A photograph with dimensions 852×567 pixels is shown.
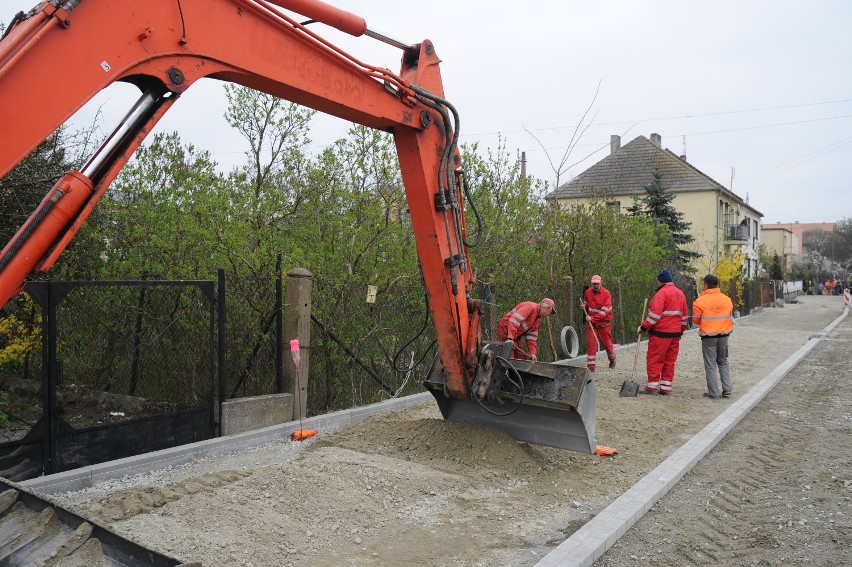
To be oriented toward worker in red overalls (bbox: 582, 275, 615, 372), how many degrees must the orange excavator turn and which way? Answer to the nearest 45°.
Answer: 0° — it already faces them

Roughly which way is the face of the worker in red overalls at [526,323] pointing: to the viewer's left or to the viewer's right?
to the viewer's right

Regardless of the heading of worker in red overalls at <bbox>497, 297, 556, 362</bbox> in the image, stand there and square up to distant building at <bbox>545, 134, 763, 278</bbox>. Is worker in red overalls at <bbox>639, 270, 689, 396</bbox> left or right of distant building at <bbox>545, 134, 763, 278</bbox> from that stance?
right

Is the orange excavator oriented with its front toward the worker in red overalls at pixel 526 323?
yes

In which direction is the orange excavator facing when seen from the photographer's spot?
facing away from the viewer and to the right of the viewer

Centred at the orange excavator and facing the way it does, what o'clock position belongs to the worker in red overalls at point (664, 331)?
The worker in red overalls is roughly at 12 o'clock from the orange excavator.

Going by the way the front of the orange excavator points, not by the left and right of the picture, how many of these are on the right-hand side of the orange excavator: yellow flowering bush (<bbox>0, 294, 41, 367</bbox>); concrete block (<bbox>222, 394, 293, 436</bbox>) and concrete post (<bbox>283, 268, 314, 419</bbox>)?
0

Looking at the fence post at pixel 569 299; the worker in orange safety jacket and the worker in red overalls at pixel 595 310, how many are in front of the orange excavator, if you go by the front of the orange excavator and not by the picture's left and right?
3
